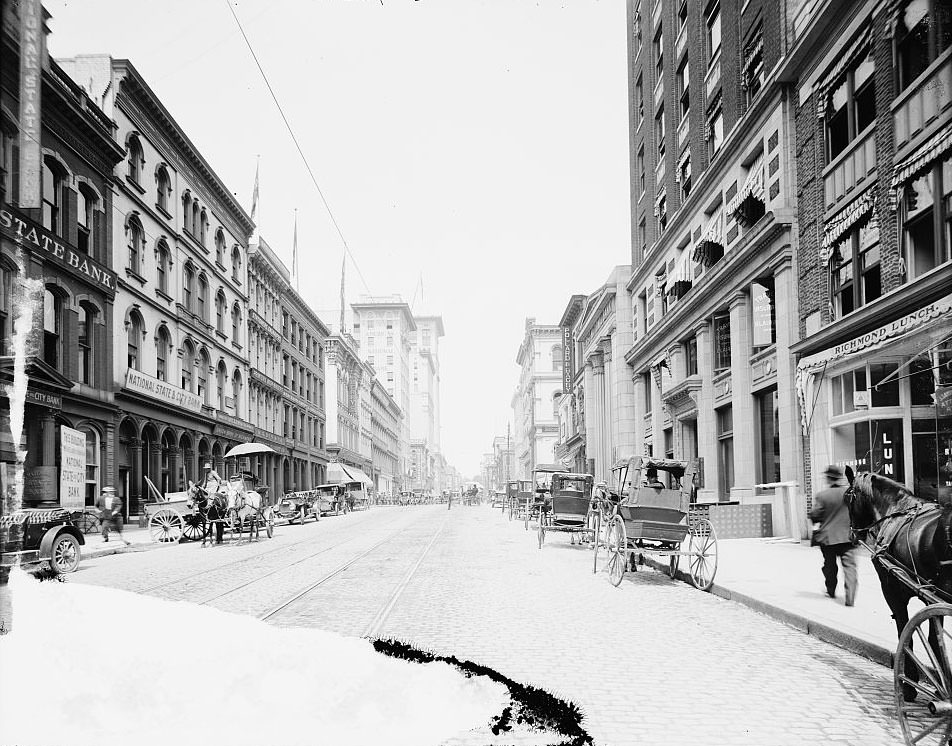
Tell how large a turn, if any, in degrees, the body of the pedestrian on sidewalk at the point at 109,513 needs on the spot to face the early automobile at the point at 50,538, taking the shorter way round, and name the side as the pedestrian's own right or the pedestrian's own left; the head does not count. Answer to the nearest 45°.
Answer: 0° — they already face it

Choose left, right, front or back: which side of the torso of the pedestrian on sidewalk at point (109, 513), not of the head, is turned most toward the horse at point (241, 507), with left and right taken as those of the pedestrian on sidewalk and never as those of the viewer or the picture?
left

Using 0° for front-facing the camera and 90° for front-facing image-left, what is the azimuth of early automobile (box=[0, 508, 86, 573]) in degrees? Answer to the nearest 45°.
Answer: approximately 45°

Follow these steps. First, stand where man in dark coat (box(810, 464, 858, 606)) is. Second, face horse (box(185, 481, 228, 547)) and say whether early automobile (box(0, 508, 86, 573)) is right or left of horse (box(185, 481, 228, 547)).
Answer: left

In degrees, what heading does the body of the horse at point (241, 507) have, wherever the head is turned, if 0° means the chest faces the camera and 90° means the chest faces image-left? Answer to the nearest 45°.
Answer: approximately 45°

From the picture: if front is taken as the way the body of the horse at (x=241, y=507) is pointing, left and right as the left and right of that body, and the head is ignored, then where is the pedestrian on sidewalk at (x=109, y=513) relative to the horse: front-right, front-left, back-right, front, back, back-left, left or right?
front-right

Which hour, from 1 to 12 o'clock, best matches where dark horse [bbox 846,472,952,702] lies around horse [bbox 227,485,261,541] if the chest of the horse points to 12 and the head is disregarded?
The dark horse is roughly at 10 o'clock from the horse.
